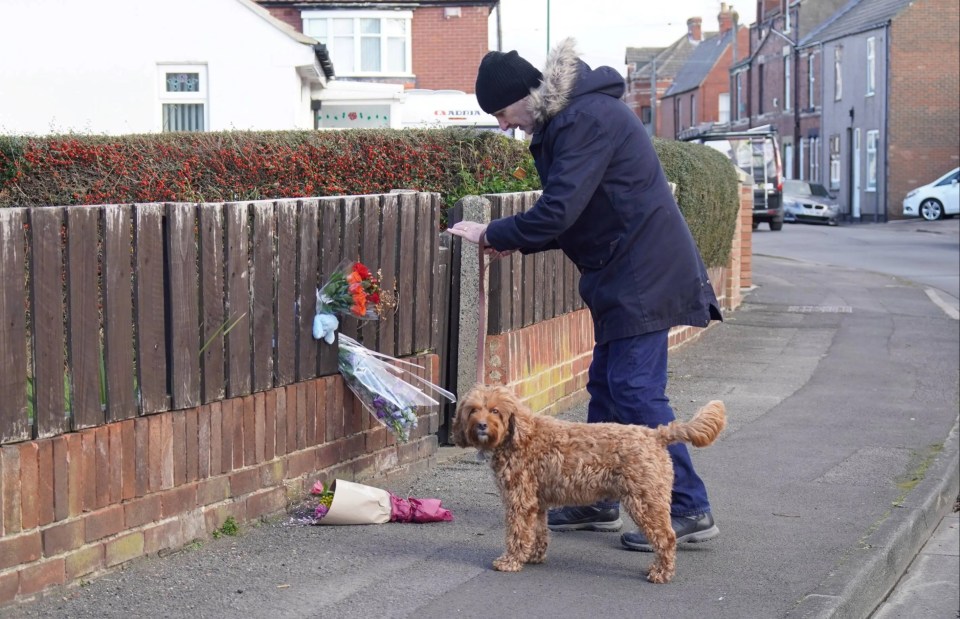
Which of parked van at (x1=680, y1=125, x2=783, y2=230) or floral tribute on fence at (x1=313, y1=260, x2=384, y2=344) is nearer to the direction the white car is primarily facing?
the parked van

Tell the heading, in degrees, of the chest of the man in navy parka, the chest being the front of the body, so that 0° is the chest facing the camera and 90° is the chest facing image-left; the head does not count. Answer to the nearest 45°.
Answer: approximately 90°

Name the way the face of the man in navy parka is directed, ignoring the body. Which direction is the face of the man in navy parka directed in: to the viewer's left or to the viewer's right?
to the viewer's left

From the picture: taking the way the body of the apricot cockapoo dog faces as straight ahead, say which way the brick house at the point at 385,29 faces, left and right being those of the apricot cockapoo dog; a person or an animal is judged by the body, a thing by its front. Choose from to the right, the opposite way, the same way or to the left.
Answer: to the left

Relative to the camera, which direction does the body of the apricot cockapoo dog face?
to the viewer's left

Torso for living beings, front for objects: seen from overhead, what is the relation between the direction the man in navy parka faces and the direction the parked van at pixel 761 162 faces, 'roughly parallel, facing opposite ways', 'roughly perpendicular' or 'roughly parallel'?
roughly perpendicular

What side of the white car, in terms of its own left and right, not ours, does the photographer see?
left

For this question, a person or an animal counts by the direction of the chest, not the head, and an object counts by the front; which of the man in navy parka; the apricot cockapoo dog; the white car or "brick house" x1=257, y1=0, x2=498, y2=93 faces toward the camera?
the brick house

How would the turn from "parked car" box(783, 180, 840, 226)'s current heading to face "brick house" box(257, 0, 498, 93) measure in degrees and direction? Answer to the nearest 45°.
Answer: approximately 90° to its right

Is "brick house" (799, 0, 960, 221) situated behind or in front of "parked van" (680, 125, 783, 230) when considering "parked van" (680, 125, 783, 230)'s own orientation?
in front

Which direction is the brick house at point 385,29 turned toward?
toward the camera

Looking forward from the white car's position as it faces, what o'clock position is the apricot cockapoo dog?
The apricot cockapoo dog is roughly at 9 o'clock from the white car.

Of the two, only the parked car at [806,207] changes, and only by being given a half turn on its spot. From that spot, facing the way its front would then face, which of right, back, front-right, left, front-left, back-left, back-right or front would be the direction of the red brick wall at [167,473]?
back-left

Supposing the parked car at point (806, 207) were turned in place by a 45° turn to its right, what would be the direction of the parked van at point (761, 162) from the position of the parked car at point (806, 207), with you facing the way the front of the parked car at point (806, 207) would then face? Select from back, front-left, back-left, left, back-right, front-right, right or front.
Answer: front

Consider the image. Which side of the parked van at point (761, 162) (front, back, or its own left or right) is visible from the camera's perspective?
back
